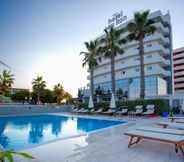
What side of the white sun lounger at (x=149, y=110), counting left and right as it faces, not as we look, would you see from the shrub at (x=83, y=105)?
right

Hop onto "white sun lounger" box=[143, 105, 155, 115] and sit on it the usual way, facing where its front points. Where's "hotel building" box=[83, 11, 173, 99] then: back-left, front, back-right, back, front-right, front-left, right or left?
back-right

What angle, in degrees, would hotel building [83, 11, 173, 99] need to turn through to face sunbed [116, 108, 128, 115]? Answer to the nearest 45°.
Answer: approximately 45° to its left

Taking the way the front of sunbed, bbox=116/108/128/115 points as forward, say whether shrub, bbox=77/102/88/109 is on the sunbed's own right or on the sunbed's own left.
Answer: on the sunbed's own right

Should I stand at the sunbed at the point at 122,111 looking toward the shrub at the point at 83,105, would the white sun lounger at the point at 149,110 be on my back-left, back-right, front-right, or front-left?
back-right

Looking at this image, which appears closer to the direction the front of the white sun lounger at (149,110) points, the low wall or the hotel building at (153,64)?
the low wall

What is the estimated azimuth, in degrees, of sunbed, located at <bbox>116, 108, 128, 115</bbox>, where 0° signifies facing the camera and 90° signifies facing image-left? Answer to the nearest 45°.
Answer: approximately 45°

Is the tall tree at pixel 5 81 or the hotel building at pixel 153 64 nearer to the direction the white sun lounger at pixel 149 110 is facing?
the tall tree
